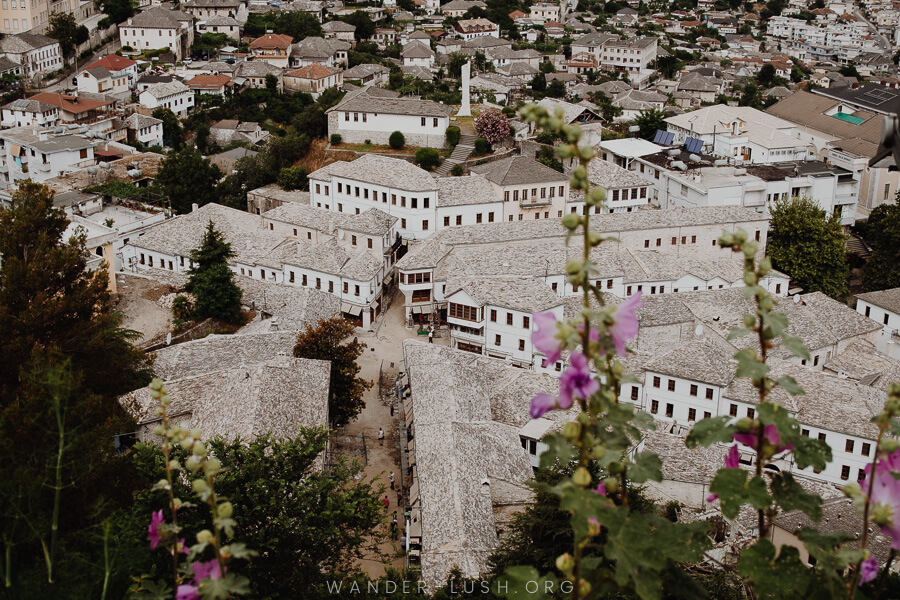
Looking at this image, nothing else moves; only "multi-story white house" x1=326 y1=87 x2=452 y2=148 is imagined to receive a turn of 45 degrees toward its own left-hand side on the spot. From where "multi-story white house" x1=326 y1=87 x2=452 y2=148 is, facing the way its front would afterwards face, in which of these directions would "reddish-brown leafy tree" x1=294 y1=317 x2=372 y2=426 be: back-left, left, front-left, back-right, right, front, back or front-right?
front-right

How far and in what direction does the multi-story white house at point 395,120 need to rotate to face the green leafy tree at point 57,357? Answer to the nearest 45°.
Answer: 0° — it already faces it

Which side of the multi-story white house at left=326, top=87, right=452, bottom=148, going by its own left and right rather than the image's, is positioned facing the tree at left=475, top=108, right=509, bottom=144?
left

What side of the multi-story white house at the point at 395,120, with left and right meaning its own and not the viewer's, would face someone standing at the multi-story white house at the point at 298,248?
front

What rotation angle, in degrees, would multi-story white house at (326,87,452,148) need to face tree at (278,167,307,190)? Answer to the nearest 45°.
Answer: approximately 45° to its right

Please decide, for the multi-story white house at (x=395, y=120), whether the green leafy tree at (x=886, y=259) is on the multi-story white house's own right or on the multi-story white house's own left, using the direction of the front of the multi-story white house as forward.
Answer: on the multi-story white house's own left

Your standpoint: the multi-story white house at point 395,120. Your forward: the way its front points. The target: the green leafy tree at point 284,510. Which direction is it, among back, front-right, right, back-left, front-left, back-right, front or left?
front

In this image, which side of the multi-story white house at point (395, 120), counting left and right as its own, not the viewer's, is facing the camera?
front

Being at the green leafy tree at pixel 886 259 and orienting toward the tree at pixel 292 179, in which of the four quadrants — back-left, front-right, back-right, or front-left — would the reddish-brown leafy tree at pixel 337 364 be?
front-left

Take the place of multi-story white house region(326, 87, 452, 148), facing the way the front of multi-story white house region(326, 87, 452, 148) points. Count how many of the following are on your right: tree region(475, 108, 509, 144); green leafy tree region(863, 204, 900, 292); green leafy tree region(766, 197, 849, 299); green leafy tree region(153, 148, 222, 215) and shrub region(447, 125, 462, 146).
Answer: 1

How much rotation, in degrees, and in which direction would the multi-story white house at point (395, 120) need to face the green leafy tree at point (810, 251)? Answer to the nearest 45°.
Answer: approximately 45° to its left

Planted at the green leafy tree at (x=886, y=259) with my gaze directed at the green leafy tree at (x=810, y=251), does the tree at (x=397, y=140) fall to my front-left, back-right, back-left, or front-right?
front-right

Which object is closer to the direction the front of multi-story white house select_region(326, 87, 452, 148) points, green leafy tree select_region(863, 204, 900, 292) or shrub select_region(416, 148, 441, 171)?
the shrub

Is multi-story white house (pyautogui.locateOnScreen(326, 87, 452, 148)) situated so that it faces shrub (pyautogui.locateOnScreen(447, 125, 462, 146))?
no

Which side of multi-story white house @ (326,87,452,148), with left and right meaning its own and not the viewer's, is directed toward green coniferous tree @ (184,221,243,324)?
front

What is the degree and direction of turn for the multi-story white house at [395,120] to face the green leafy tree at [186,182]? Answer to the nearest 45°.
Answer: approximately 90° to its right
